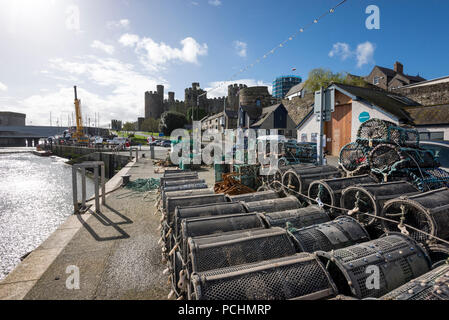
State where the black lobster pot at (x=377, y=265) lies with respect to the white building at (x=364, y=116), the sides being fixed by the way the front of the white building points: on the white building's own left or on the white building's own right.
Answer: on the white building's own left

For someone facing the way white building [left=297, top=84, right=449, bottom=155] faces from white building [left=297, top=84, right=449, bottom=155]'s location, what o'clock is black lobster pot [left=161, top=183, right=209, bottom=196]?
The black lobster pot is roughly at 11 o'clock from the white building.

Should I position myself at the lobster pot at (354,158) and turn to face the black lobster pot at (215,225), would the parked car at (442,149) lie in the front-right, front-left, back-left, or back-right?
back-left

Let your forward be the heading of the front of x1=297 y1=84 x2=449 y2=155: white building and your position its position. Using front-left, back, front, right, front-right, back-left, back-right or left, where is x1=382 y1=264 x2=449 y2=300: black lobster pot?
front-left

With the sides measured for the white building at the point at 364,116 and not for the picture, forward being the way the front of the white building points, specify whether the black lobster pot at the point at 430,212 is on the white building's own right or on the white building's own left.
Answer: on the white building's own left

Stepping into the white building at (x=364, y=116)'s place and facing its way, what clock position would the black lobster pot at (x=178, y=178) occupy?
The black lobster pot is roughly at 11 o'clock from the white building.

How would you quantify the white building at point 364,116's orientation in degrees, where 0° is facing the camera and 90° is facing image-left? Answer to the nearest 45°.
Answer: approximately 45°

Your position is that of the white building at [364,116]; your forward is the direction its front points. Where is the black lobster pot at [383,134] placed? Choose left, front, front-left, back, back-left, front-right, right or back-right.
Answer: front-left

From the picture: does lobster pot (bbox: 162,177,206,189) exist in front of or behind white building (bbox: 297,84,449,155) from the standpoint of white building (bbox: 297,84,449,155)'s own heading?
in front

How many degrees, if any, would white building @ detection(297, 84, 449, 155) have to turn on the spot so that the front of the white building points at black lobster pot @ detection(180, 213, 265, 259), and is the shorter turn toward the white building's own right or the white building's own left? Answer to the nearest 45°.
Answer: approximately 45° to the white building's own left
